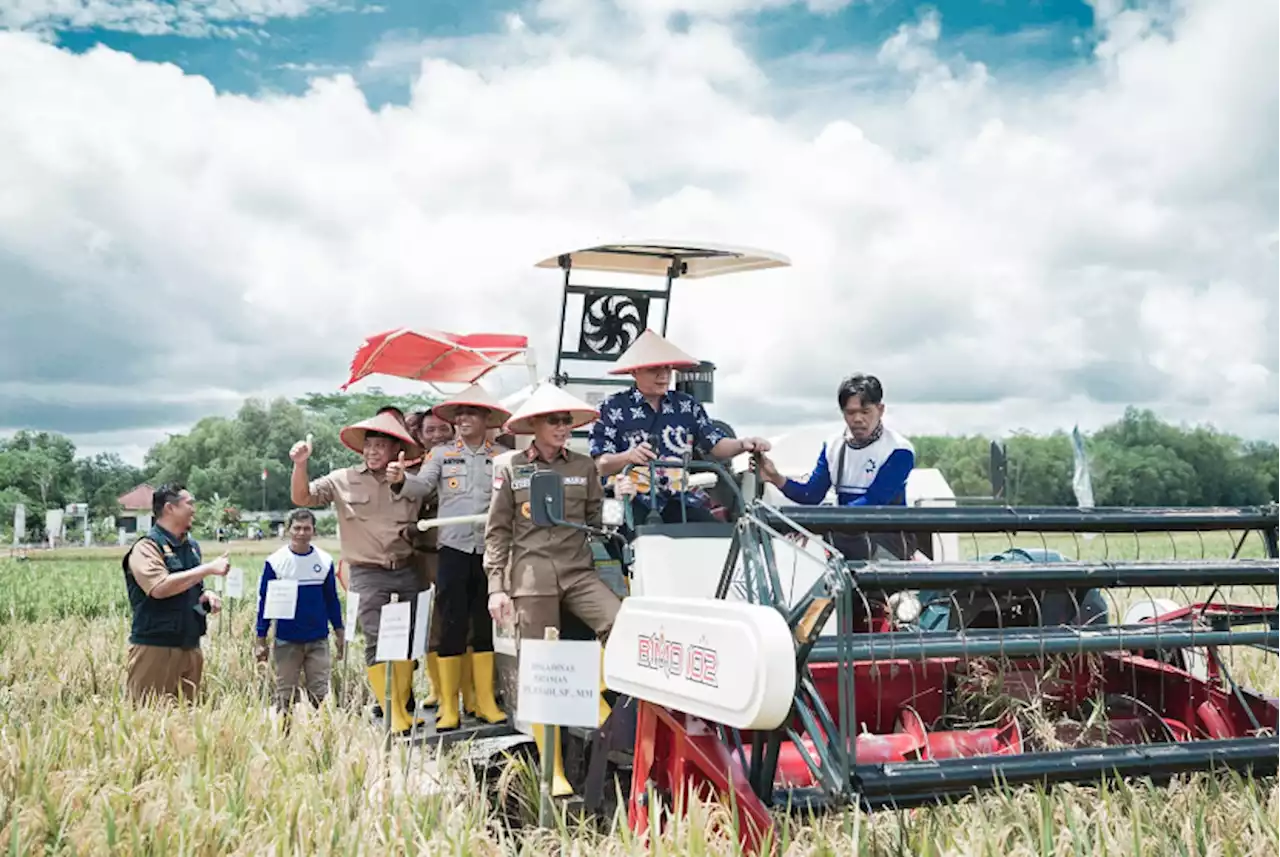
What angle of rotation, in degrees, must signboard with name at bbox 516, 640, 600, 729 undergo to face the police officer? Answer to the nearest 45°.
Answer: approximately 180°

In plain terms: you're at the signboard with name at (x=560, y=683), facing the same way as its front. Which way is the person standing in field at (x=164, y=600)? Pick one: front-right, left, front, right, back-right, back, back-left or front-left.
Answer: back-right

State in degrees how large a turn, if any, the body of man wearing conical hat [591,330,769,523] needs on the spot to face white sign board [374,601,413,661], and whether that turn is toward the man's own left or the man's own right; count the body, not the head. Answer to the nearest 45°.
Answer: approximately 135° to the man's own right

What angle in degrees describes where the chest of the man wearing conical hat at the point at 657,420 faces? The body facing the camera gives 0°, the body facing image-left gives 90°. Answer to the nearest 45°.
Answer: approximately 315°

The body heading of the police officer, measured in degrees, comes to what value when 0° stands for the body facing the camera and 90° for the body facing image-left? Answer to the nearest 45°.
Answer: approximately 0°

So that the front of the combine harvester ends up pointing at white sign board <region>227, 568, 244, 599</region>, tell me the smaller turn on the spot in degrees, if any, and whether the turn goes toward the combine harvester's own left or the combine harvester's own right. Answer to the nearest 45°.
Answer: approximately 180°
